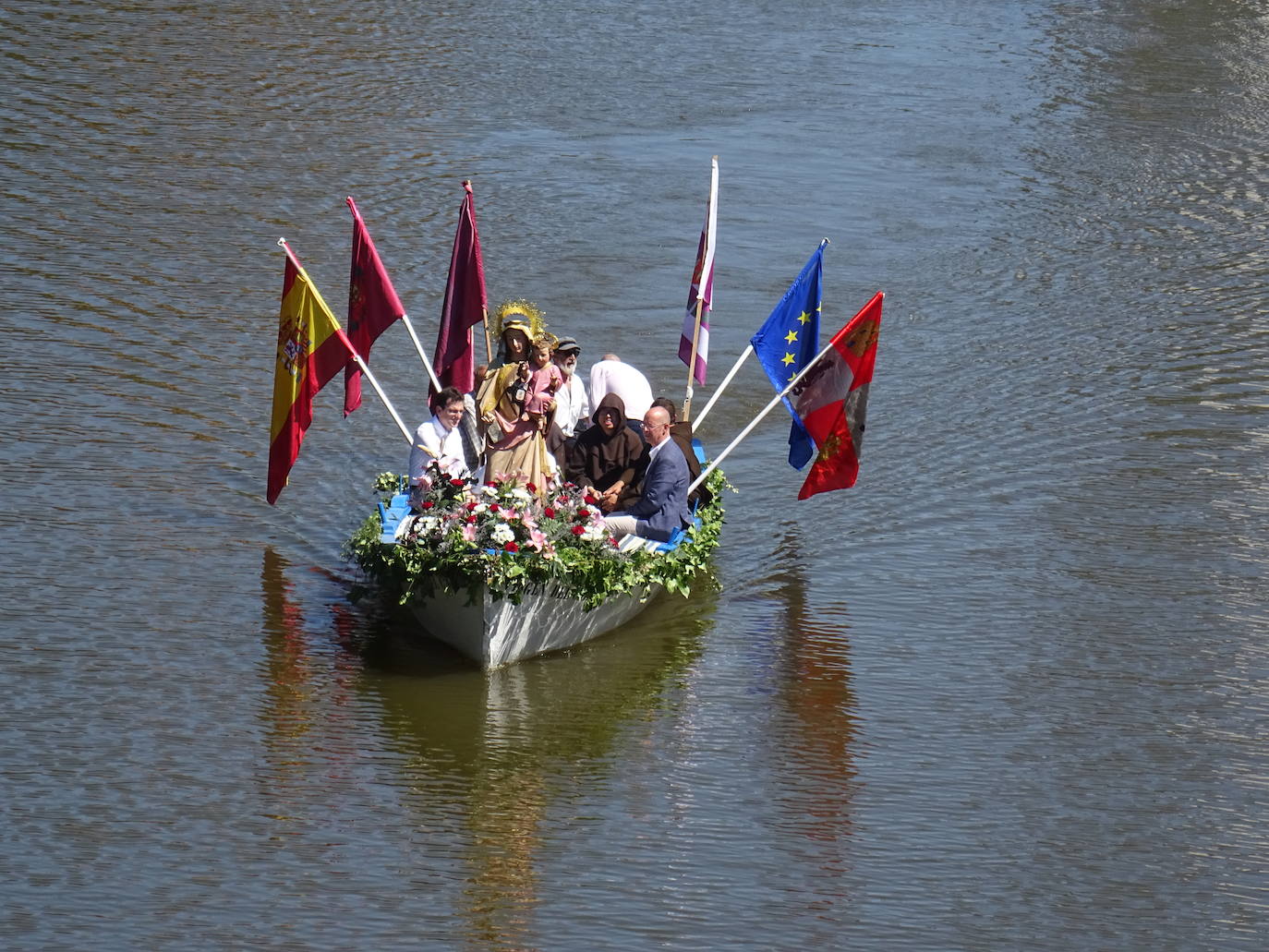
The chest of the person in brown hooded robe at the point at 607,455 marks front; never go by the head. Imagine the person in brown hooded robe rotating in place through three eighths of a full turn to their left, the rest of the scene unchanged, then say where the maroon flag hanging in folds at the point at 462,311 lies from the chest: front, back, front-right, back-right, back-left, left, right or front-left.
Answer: left

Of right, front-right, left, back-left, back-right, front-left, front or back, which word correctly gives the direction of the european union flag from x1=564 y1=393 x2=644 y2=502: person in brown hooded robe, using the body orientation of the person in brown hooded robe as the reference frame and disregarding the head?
back-left

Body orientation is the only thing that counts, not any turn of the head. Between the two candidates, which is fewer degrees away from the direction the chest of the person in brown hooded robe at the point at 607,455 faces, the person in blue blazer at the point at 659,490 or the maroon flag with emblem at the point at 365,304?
the person in blue blazer

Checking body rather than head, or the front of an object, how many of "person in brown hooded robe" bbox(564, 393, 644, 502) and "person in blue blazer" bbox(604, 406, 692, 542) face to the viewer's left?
1

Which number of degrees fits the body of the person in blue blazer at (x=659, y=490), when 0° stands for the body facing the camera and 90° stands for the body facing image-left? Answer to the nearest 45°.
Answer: approximately 90°

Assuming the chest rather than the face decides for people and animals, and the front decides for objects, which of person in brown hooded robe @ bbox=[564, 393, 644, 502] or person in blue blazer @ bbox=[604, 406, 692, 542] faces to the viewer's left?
the person in blue blazer

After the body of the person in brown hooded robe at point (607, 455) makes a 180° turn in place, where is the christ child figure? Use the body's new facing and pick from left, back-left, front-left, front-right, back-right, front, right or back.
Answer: front-left

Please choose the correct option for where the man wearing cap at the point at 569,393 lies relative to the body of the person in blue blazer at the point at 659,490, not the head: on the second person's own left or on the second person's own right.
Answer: on the second person's own right

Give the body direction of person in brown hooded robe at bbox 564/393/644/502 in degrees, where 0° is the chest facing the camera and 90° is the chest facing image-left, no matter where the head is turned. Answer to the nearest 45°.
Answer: approximately 0°

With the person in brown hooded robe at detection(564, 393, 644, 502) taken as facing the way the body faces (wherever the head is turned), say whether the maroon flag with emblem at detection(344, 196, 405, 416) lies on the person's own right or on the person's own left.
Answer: on the person's own right
